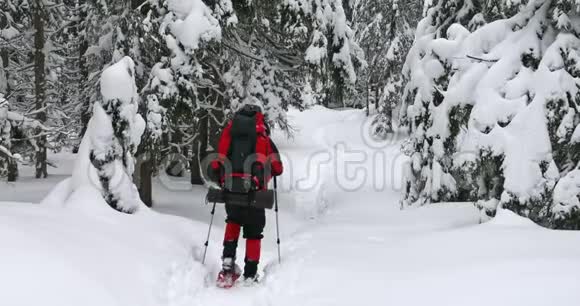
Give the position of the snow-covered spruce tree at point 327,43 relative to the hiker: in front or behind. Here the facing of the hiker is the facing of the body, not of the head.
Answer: in front

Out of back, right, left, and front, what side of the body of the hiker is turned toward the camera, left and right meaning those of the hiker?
back

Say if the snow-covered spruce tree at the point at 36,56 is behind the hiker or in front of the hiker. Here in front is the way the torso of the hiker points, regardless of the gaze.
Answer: in front

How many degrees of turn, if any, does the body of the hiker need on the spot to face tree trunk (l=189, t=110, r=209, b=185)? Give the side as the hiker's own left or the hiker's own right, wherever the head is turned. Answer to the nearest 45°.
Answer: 0° — they already face it

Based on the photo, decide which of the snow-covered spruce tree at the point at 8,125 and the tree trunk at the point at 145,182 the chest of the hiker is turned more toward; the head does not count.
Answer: the tree trunk

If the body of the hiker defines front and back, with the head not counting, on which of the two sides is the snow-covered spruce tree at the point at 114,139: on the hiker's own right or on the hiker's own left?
on the hiker's own left

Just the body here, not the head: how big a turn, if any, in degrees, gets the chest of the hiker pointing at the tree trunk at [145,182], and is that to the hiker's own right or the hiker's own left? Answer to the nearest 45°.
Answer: approximately 45° to the hiker's own left

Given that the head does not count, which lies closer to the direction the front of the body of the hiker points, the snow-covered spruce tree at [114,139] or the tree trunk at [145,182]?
the tree trunk

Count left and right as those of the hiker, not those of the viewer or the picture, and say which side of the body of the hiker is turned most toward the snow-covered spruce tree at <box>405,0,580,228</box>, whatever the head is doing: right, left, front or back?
right
